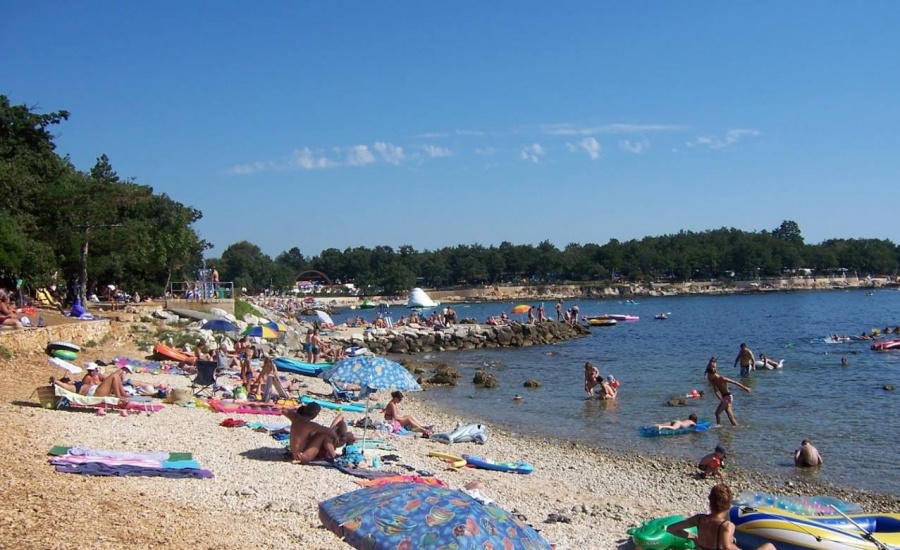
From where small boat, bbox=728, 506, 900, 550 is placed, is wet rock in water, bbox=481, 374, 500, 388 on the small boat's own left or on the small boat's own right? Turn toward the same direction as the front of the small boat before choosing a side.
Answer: on the small boat's own right

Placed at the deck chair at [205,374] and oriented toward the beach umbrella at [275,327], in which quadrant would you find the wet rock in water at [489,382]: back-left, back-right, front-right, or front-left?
front-right

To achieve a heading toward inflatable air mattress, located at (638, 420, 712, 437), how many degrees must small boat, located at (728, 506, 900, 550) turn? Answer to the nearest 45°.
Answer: approximately 90° to its right

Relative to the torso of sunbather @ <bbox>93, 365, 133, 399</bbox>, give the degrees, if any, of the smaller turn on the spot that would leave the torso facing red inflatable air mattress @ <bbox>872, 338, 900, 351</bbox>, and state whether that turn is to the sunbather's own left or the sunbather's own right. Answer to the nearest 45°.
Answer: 0° — they already face it

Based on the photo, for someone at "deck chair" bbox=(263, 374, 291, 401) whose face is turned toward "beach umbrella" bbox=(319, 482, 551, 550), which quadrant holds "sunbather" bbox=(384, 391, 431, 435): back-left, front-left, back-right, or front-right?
front-left

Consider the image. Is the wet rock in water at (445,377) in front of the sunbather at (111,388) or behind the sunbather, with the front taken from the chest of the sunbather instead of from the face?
in front

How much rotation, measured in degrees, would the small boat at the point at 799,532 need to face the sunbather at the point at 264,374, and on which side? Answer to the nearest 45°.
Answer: approximately 45° to its right

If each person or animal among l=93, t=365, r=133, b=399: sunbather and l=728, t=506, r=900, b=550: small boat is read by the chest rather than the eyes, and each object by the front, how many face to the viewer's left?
1

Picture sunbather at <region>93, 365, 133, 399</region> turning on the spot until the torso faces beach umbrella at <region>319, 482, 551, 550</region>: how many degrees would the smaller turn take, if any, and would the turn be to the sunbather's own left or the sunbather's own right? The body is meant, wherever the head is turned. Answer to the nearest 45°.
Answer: approximately 90° to the sunbather's own right

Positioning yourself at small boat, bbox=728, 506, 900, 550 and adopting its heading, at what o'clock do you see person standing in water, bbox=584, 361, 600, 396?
The person standing in water is roughly at 2 o'clock from the small boat.

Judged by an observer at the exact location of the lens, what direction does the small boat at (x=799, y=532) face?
facing to the left of the viewer

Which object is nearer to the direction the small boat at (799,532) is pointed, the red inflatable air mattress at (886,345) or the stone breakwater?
the stone breakwater

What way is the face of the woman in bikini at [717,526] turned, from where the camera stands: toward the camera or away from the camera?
away from the camera

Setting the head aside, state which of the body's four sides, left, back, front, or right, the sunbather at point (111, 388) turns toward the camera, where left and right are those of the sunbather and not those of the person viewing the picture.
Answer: right

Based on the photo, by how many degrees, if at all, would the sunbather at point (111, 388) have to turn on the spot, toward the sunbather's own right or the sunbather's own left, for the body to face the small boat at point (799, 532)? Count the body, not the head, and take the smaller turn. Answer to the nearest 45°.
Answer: approximately 45° to the sunbather's own right

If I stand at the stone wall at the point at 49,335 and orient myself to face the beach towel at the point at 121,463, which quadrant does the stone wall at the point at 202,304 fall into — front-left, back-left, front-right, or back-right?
back-left
